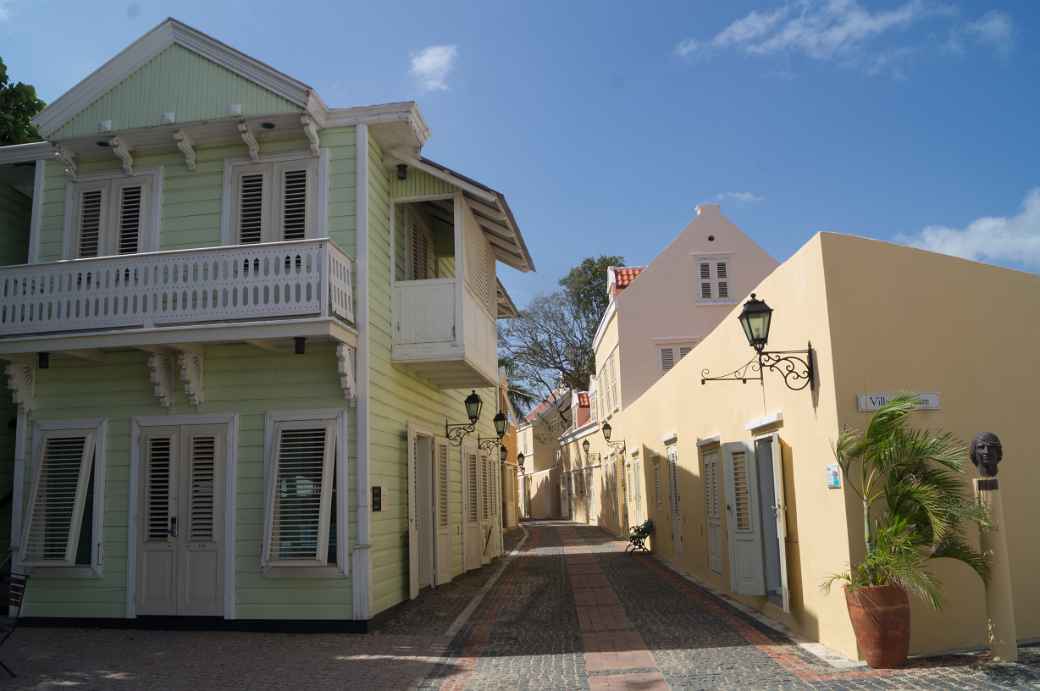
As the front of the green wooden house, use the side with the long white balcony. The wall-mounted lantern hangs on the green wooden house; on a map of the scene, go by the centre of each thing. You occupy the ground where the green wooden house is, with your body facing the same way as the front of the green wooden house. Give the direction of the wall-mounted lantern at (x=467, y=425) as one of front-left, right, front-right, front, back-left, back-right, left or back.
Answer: back-left

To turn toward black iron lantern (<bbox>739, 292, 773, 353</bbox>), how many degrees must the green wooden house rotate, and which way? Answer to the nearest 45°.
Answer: approximately 45° to its left

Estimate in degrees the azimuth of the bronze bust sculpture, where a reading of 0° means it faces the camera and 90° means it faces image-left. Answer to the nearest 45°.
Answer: approximately 0°

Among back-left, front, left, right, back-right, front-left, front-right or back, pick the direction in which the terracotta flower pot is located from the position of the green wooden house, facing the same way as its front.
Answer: front-left

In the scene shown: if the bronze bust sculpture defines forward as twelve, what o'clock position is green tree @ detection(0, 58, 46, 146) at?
The green tree is roughly at 3 o'clock from the bronze bust sculpture.

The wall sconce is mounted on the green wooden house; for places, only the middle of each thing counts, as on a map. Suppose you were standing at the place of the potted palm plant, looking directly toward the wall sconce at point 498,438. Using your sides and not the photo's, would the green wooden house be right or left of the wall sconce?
left

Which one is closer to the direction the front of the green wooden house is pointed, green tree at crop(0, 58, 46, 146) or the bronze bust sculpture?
the bronze bust sculpture

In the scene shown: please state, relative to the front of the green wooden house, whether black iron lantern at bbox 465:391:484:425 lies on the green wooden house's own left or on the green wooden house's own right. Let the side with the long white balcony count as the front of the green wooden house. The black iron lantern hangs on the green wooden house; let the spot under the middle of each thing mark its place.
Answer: on the green wooden house's own left

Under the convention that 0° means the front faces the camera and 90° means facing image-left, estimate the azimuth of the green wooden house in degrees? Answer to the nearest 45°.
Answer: approximately 0°

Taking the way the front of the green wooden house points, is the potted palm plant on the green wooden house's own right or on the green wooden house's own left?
on the green wooden house's own left

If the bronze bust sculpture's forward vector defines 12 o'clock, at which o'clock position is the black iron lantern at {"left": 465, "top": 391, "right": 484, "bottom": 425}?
The black iron lantern is roughly at 4 o'clock from the bronze bust sculpture.
